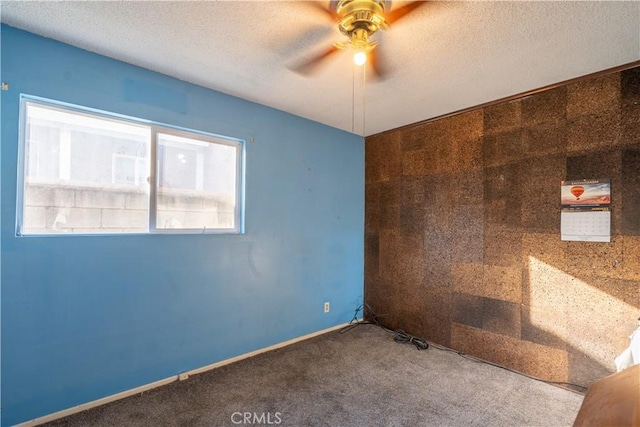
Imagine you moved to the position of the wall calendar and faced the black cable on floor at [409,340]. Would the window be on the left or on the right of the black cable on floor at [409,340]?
left

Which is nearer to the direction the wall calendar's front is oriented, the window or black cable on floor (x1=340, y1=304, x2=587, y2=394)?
the window

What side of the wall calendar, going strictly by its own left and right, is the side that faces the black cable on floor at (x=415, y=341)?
right

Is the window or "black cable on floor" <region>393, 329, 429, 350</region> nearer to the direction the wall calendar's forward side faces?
the window

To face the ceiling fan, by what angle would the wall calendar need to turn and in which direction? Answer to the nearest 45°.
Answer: approximately 45° to its right

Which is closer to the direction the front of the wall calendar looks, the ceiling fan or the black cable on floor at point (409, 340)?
the ceiling fan

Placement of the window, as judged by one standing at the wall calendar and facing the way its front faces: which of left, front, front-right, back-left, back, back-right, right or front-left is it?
front-right

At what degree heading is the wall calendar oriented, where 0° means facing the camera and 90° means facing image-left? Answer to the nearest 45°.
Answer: approximately 0°

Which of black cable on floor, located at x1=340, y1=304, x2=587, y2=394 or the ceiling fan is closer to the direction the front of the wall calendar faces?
the ceiling fan
